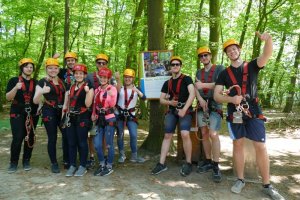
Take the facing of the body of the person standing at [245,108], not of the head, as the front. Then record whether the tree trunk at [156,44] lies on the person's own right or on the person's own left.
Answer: on the person's own right

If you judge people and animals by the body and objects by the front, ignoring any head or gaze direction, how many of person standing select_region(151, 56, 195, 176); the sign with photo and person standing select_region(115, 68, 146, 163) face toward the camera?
3

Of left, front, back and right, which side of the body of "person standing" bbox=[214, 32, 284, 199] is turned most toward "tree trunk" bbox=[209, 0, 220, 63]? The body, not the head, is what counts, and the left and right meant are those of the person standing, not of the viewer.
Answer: back

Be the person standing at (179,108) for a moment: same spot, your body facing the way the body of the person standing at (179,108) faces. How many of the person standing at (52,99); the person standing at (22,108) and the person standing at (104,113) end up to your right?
3

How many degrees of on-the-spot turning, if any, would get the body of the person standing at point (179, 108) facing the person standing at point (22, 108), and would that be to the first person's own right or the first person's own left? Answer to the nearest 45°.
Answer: approximately 90° to the first person's own right

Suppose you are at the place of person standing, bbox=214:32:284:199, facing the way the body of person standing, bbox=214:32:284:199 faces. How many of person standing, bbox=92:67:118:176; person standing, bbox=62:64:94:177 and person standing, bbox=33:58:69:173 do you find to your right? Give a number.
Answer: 3

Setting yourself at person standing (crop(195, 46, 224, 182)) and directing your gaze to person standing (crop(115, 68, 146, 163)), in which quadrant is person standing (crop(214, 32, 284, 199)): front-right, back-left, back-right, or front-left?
back-left

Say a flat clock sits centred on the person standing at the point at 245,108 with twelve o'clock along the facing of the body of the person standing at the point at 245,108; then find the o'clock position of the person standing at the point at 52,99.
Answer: the person standing at the point at 52,99 is roughly at 3 o'clock from the person standing at the point at 245,108.

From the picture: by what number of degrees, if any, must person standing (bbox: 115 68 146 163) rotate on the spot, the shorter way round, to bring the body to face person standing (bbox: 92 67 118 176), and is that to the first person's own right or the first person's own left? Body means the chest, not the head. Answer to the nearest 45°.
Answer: approximately 45° to the first person's own right

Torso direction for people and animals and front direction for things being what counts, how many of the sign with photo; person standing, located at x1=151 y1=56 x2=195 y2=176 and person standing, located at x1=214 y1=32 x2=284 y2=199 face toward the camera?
3
